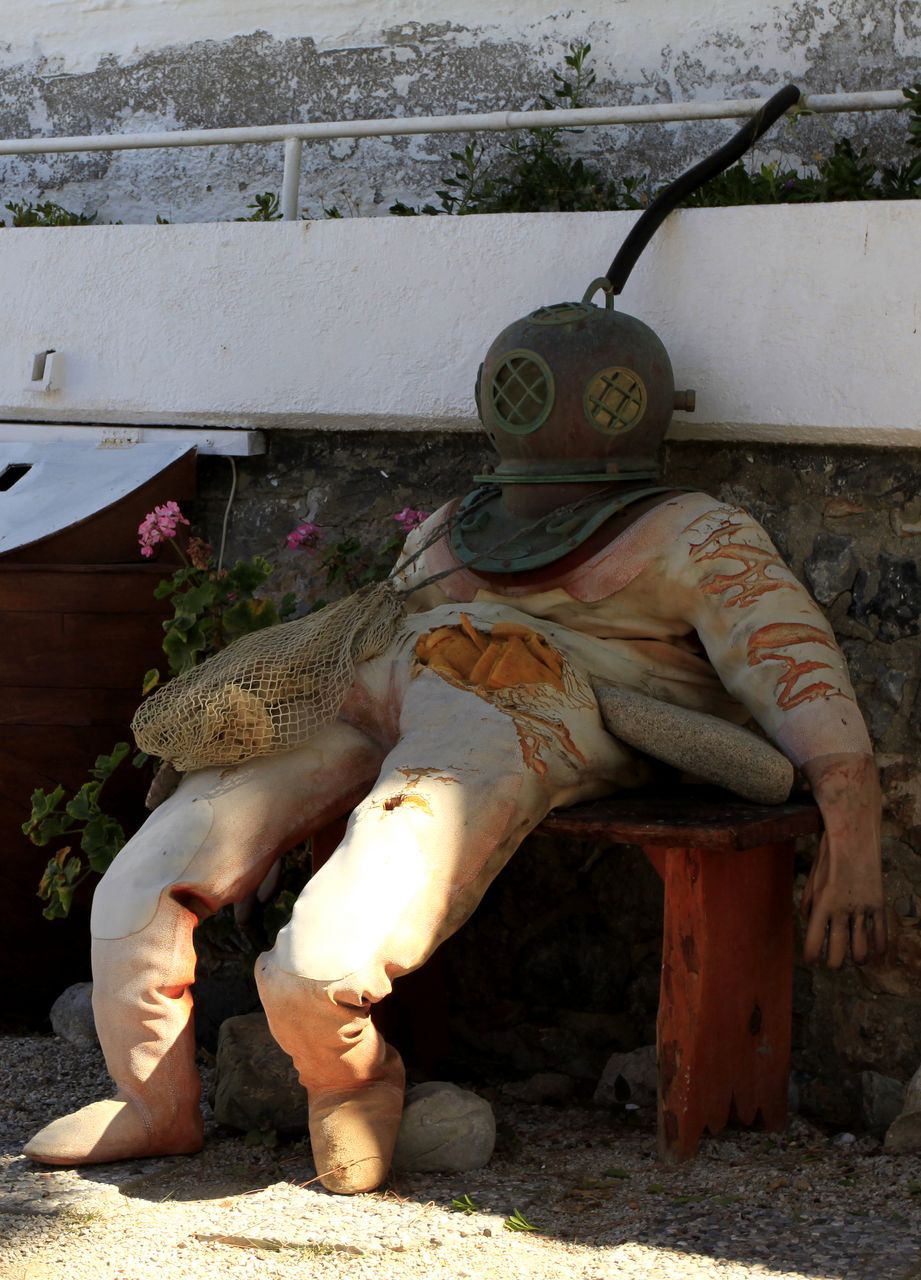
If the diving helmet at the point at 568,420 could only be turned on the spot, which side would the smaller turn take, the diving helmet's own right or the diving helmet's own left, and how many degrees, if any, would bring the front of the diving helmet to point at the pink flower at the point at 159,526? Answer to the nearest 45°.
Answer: approximately 90° to the diving helmet's own right

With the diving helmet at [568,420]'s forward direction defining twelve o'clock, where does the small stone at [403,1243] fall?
The small stone is roughly at 11 o'clock from the diving helmet.

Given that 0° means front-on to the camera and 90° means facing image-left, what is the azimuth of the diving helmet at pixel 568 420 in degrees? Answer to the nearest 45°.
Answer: approximately 45°

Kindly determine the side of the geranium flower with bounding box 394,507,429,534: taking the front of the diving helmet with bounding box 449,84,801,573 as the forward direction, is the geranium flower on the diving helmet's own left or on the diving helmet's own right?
on the diving helmet's own right

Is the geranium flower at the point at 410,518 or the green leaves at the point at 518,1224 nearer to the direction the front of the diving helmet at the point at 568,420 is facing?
the green leaves
